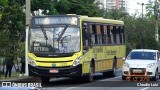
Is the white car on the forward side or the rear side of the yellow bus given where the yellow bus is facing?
on the rear side

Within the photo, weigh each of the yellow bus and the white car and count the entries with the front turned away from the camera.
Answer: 0

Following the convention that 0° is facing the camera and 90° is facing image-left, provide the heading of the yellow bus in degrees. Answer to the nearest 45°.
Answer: approximately 45°

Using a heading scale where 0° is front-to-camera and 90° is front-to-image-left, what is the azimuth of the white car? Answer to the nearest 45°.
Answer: approximately 0°
